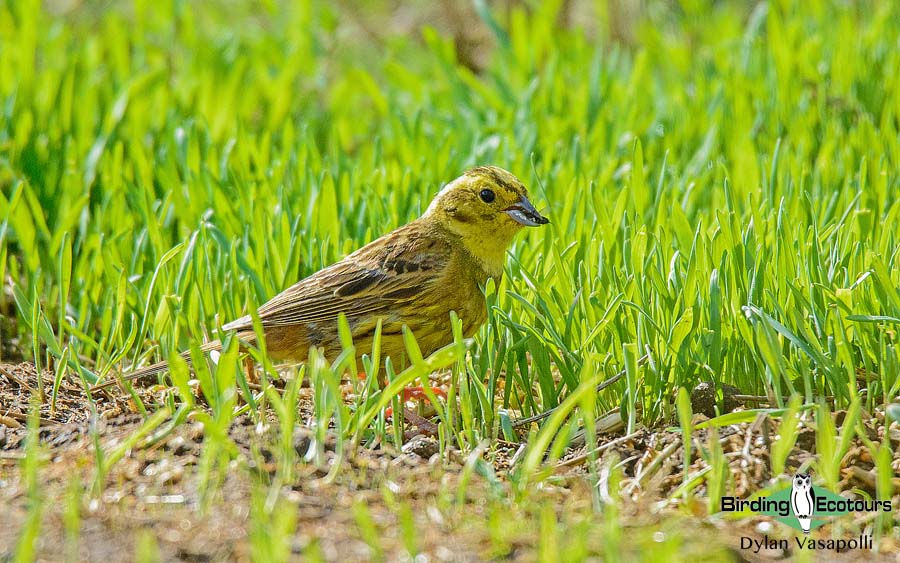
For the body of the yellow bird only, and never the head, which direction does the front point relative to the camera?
to the viewer's right
